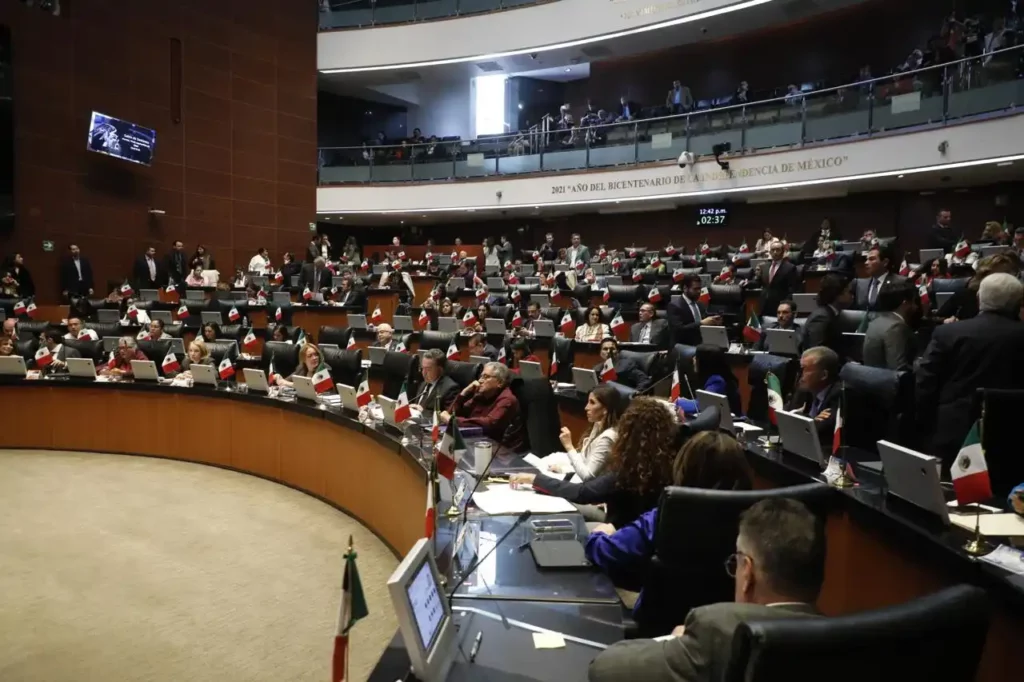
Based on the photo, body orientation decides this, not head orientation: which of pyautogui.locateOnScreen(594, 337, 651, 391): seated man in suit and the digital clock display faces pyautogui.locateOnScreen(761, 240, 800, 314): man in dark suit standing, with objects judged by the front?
the digital clock display

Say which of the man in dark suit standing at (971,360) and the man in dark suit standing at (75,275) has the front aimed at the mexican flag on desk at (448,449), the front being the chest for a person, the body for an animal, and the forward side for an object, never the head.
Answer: the man in dark suit standing at (75,275)

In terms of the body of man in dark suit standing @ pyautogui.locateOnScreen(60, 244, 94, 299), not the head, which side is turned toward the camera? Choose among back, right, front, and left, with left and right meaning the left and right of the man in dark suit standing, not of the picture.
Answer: front

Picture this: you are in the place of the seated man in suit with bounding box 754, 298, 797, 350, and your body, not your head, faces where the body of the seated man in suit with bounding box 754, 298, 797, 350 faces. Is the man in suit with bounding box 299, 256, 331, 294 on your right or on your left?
on your right

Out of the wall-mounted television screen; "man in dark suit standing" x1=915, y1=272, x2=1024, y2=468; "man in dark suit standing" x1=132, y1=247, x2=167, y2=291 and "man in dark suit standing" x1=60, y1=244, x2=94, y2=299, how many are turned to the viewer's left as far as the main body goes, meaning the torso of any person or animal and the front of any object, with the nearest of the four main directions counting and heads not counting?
0

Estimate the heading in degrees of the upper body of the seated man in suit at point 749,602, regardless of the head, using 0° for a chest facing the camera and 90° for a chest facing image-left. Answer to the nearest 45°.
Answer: approximately 135°

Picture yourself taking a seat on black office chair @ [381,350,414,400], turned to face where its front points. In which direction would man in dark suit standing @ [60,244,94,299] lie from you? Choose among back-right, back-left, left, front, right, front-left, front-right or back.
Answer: right

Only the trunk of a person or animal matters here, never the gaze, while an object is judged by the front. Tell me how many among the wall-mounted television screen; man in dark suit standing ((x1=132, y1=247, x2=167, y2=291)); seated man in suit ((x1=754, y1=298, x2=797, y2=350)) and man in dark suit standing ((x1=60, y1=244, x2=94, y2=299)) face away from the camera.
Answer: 0

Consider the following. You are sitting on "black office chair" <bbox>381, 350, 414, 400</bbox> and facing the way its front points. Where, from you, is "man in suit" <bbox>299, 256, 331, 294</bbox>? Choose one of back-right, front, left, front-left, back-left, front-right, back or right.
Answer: back-right

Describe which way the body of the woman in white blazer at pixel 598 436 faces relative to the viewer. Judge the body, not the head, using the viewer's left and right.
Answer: facing to the left of the viewer

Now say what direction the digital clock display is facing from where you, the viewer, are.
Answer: facing the viewer

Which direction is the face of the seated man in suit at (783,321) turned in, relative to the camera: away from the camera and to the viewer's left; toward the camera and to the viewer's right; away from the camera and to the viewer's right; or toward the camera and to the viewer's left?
toward the camera and to the viewer's left

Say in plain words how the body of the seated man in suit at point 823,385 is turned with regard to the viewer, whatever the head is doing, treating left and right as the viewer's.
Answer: facing the viewer and to the left of the viewer

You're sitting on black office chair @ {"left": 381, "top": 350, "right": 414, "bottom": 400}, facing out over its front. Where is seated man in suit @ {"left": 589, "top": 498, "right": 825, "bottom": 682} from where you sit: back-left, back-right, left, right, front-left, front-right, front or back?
front-left

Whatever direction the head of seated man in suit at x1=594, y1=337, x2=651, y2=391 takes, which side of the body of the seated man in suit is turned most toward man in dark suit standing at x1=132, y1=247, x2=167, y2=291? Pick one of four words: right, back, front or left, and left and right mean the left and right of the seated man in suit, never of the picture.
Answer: right

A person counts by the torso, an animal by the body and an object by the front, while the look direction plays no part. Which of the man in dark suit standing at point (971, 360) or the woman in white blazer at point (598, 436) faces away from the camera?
the man in dark suit standing

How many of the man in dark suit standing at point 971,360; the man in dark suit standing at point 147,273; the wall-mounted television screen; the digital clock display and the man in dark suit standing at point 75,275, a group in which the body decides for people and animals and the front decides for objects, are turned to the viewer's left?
0

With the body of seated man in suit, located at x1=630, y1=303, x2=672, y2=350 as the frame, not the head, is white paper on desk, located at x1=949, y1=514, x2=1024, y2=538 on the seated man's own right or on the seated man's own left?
on the seated man's own left

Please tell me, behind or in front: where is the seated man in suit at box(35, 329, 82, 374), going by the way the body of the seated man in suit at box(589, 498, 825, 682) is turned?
in front
